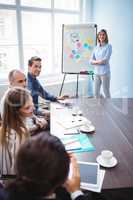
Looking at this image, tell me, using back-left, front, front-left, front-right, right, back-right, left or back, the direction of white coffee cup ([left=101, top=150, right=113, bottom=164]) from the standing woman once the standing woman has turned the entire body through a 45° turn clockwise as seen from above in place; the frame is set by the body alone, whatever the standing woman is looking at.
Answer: left

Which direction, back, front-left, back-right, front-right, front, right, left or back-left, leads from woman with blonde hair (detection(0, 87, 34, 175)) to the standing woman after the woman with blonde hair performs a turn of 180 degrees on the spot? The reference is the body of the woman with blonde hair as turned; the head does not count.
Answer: back-right

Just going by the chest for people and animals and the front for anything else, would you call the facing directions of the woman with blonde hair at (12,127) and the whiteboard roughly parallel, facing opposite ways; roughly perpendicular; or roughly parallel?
roughly perpendicular

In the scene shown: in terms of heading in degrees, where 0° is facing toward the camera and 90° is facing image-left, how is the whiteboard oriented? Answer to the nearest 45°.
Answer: approximately 0°

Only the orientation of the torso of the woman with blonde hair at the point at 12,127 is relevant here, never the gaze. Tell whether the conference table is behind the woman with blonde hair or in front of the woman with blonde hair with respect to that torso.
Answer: in front

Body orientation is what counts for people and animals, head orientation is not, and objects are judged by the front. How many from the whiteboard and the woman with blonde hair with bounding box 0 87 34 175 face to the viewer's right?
1

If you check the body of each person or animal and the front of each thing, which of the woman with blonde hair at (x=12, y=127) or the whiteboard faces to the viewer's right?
the woman with blonde hair

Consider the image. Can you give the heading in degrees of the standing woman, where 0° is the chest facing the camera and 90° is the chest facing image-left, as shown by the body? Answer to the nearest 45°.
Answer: approximately 45°

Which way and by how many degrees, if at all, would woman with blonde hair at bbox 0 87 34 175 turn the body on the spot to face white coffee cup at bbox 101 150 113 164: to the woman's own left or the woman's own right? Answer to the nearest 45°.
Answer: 0° — they already face it

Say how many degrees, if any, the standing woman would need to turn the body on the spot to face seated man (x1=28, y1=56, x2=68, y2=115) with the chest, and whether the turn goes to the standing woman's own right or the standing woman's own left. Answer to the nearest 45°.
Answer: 0° — they already face them

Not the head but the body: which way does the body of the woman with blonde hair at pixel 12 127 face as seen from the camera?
to the viewer's right

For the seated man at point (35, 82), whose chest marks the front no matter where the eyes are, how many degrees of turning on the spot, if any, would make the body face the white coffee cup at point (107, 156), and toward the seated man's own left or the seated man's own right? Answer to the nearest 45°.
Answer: approximately 45° to the seated man's own right

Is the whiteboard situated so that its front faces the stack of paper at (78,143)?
yes

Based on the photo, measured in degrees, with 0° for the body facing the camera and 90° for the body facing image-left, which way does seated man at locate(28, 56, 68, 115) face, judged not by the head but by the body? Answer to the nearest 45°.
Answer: approximately 315°

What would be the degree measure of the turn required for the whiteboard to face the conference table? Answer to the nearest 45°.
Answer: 0° — it already faces it
